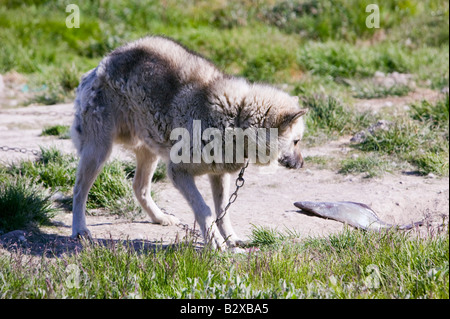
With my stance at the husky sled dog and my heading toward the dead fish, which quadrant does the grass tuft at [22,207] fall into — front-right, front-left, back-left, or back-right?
back-left

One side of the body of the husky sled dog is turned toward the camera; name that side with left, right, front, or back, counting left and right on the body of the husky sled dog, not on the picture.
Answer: right

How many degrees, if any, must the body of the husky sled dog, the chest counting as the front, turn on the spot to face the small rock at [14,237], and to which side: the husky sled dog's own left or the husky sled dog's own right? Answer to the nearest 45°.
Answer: approximately 180°

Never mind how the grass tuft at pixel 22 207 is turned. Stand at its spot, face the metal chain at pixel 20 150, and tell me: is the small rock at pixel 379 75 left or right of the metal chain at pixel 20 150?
right

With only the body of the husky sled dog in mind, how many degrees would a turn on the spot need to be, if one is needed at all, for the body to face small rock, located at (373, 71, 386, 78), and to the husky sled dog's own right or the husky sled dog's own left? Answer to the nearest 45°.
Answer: approximately 45° to the husky sled dog's own left

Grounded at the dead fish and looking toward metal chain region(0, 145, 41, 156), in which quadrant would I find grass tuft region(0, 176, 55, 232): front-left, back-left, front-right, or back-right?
front-left

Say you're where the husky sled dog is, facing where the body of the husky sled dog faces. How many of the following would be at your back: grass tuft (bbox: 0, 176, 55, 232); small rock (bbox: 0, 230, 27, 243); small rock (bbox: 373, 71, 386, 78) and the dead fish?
2

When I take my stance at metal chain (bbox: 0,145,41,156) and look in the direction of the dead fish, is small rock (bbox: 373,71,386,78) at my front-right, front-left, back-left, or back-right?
front-left

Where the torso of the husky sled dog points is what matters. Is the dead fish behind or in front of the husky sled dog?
in front

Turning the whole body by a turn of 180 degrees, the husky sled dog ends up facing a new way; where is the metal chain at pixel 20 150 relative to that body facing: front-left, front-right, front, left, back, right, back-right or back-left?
front-right

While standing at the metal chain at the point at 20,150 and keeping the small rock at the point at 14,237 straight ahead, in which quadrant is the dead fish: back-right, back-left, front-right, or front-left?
front-left

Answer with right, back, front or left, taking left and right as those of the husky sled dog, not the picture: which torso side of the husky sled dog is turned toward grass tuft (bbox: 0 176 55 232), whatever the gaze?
back

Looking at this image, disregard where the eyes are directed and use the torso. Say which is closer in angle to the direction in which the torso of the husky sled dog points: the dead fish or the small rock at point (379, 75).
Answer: the dead fish
